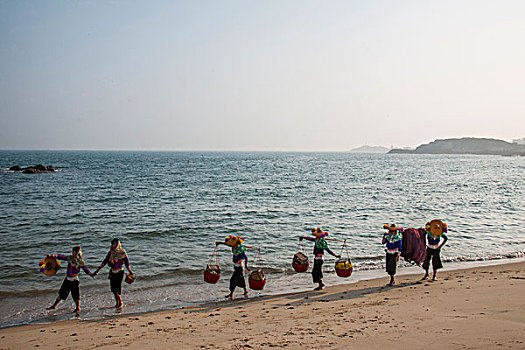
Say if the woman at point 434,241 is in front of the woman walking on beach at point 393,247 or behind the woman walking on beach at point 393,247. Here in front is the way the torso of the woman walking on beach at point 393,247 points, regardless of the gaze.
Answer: behind

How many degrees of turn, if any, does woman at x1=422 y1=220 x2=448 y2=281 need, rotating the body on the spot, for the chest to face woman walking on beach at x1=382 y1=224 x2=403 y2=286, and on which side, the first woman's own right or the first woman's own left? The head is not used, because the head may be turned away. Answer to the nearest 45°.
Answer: approximately 90° to the first woman's own right
